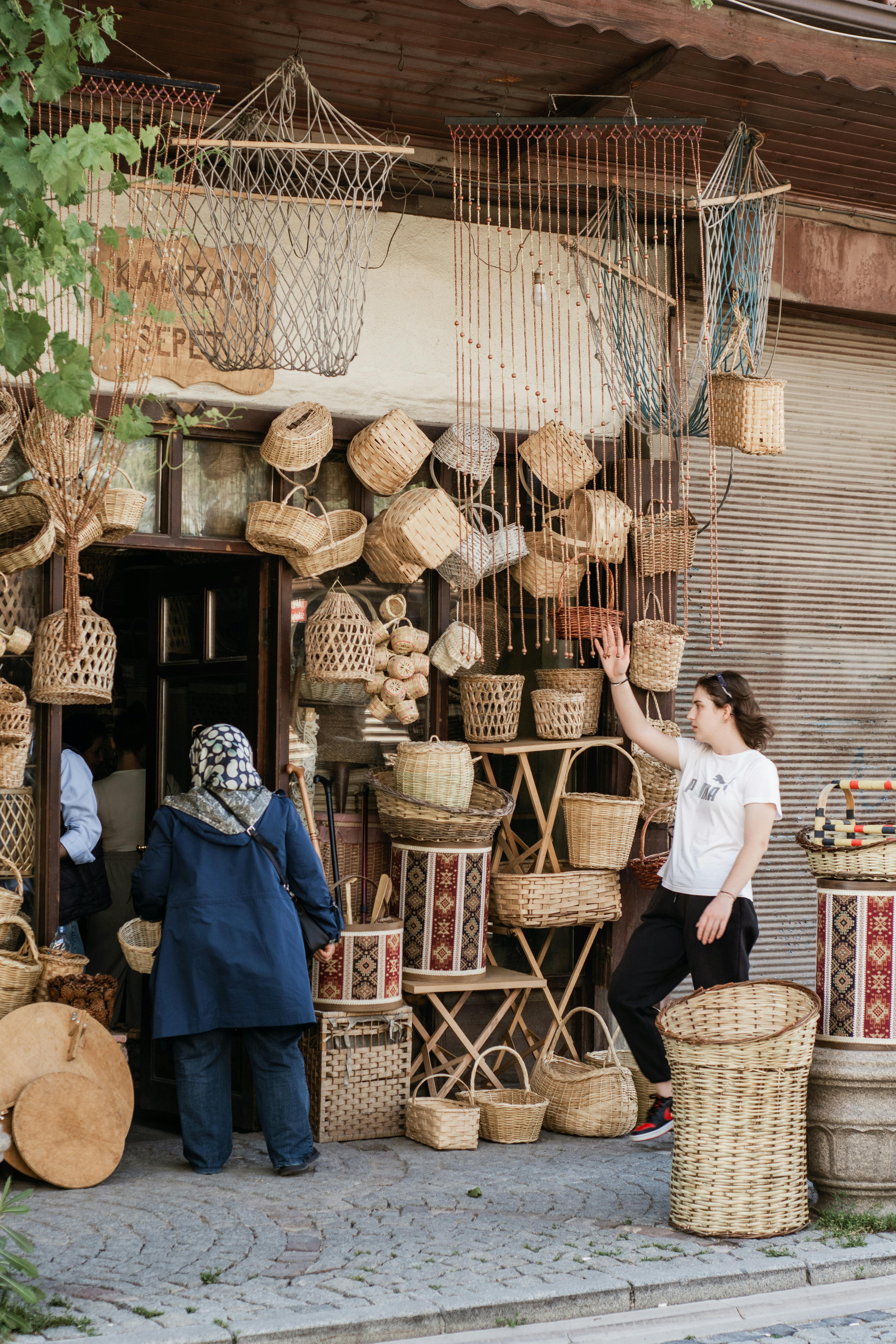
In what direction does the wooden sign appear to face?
toward the camera

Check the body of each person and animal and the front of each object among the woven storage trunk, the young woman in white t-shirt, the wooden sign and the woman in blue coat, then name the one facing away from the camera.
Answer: the woman in blue coat

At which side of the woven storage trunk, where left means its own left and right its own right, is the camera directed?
front

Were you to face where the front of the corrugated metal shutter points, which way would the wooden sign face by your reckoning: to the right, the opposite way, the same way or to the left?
the same way

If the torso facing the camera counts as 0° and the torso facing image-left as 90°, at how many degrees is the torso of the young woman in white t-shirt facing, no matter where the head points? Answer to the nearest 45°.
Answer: approximately 45°

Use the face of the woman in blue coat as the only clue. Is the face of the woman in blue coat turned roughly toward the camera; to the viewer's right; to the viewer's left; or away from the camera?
away from the camera

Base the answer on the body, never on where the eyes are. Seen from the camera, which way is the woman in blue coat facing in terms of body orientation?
away from the camera

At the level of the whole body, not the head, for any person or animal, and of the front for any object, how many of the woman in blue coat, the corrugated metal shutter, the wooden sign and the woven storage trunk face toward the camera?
3

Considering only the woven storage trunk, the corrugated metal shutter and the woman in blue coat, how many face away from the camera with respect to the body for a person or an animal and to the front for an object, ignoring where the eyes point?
1

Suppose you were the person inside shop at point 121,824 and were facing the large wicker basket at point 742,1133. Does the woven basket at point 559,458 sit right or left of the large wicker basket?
left

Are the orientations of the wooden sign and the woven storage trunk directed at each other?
no

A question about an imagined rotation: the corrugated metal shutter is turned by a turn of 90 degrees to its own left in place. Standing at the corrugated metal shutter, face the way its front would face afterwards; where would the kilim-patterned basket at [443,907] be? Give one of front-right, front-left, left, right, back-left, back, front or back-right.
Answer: back-right

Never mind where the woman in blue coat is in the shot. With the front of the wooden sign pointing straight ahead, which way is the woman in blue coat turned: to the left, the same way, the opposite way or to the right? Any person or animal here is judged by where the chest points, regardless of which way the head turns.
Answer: the opposite way

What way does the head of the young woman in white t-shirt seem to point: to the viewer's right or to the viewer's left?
to the viewer's left

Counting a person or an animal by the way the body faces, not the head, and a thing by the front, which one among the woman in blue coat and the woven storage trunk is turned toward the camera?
the woven storage trunk
